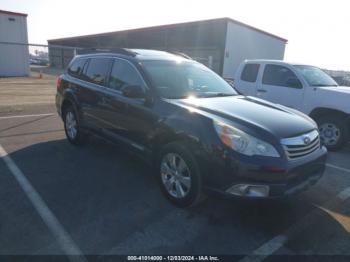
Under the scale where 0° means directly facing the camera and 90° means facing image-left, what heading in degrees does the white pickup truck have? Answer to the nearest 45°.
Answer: approximately 315°

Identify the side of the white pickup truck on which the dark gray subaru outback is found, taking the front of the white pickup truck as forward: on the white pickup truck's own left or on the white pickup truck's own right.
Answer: on the white pickup truck's own right

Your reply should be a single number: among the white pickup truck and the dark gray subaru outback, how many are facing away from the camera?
0

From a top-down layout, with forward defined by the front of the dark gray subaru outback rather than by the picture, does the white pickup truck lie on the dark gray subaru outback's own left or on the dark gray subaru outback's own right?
on the dark gray subaru outback's own left

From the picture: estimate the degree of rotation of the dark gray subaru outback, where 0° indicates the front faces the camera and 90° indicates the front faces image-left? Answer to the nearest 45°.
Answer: approximately 315°
